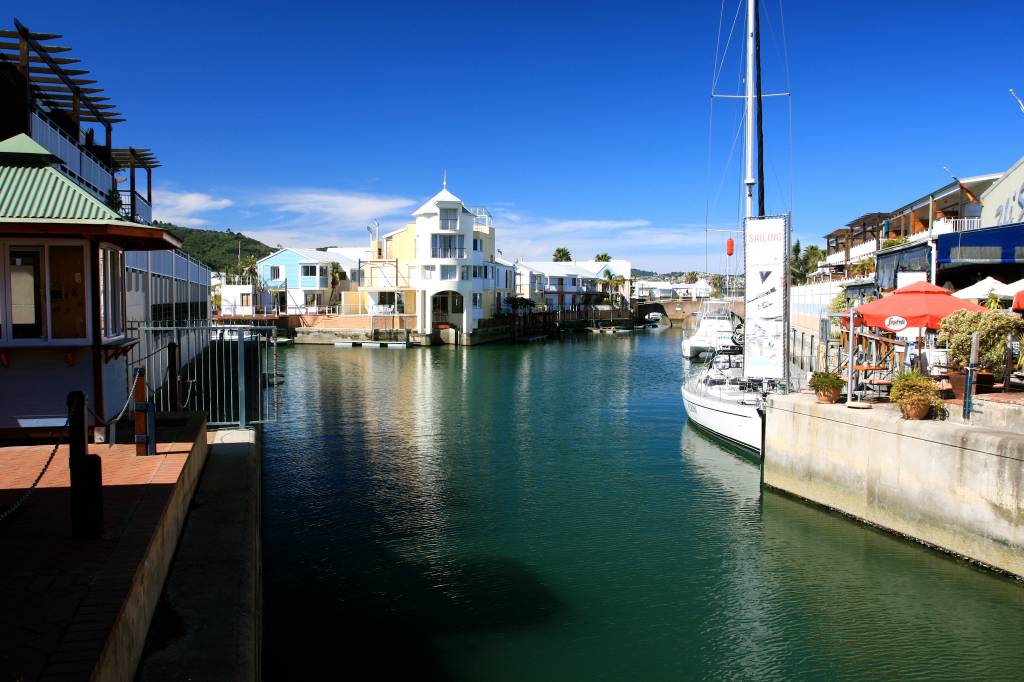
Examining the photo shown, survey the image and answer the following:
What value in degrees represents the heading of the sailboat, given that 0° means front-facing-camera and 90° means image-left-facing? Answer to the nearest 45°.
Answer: approximately 315°

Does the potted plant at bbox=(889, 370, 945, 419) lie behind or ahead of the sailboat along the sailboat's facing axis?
ahead

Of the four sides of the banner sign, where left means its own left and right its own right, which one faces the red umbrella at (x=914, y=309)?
left

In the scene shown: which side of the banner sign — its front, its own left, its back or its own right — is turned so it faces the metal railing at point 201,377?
right

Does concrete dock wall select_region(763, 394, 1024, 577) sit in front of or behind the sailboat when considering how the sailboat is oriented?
in front

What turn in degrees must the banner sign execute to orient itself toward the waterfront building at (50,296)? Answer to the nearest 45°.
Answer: approximately 45° to its right

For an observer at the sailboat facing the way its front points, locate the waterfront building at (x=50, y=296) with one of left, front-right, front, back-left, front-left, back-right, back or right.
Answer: right

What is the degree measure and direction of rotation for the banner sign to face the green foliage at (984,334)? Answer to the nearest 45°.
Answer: approximately 45° to its left

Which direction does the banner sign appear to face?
toward the camera

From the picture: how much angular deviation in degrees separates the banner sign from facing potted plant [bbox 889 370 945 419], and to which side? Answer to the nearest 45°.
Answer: approximately 45° to its left
